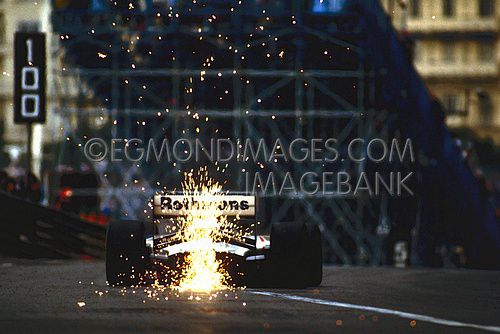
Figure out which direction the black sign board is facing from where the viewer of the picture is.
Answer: facing the viewer

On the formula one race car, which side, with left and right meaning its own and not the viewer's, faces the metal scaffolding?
front

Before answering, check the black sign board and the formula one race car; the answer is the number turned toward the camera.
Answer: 1

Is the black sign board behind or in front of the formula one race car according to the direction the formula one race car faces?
in front

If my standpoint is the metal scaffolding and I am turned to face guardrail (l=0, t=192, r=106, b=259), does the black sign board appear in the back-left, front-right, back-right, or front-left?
front-right

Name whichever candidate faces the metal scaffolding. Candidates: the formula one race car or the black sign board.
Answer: the formula one race car

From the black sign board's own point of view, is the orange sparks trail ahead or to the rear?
ahead

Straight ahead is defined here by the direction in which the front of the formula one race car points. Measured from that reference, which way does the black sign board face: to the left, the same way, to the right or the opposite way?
the opposite way

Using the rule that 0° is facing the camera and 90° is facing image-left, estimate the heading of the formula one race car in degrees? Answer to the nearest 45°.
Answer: approximately 180°
